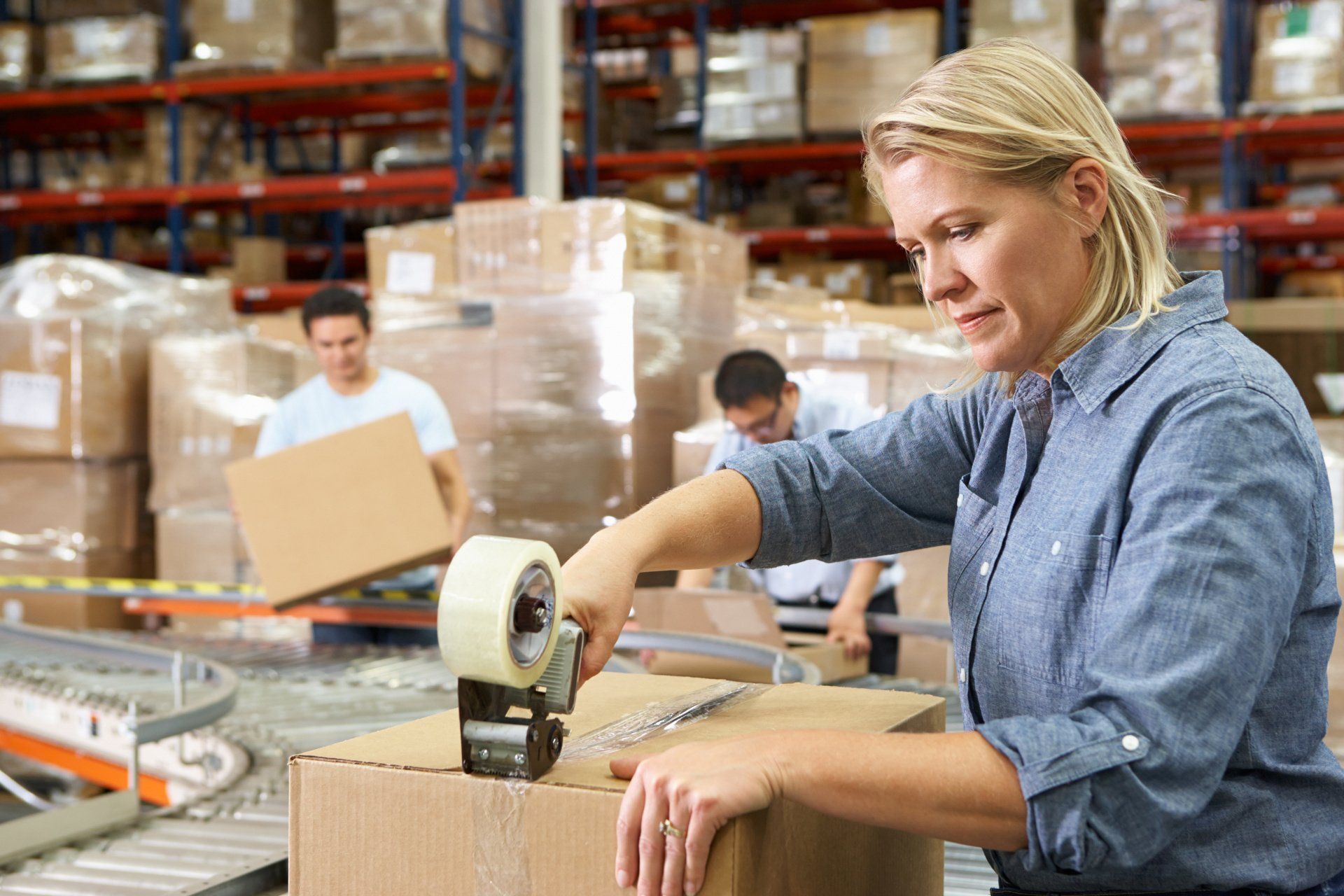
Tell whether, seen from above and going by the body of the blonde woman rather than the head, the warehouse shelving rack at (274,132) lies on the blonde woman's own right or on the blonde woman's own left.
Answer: on the blonde woman's own right

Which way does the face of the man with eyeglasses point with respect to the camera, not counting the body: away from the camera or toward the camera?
toward the camera

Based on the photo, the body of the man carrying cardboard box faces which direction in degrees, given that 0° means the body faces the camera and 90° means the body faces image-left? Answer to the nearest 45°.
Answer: approximately 0°

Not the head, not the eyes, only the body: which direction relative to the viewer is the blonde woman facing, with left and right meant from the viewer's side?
facing the viewer and to the left of the viewer

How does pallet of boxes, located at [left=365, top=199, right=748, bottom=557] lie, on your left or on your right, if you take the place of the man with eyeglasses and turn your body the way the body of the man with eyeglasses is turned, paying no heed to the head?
on your right

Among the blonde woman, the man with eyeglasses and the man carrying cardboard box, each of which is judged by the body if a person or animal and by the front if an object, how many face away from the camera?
0

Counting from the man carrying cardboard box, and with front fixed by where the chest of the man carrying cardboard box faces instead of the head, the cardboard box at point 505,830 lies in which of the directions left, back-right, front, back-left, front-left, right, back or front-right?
front

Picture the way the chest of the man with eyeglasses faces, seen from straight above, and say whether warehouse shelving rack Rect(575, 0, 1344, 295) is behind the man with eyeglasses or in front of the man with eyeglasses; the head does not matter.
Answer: behind

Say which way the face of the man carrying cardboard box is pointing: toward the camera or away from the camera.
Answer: toward the camera

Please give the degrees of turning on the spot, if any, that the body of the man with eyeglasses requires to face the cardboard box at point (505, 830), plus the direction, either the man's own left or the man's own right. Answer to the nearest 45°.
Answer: approximately 45° to the man's own left
